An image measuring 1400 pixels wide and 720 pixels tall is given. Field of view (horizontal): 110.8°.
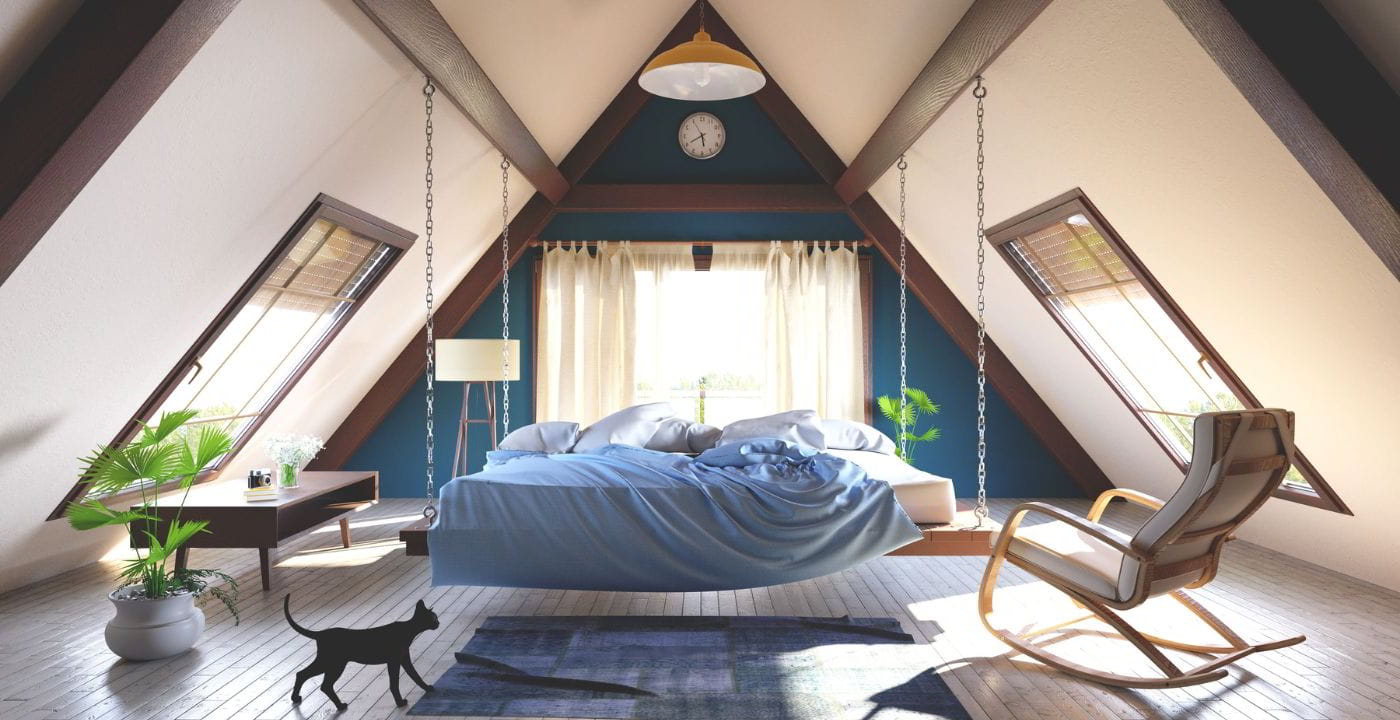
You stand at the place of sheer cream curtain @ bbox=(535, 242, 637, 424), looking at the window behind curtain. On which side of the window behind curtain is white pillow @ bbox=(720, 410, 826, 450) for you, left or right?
right

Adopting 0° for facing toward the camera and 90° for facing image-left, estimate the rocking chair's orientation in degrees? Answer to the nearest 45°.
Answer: approximately 135°

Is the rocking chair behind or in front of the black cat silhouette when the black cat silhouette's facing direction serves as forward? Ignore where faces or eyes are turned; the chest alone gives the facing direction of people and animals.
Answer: in front

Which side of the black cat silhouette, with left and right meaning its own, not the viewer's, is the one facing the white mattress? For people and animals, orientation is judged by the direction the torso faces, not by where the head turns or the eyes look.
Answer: front

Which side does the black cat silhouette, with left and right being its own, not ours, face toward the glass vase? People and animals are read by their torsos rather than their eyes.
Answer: left

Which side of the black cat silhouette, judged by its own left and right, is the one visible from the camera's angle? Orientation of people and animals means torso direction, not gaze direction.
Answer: right

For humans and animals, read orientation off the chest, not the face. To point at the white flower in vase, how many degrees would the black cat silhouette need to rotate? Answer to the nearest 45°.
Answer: approximately 90° to its left
